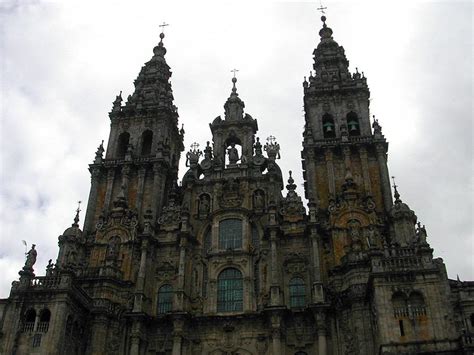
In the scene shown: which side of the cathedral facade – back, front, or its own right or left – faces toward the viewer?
front
